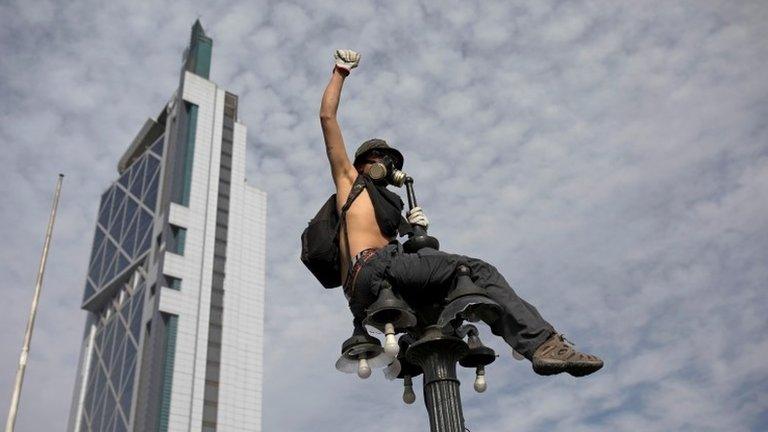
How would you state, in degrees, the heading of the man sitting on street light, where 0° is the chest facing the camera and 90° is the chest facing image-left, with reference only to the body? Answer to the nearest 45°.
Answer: approximately 270°

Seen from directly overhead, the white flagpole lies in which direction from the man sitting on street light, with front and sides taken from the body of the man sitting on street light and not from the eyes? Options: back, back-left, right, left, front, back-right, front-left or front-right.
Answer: back-left
